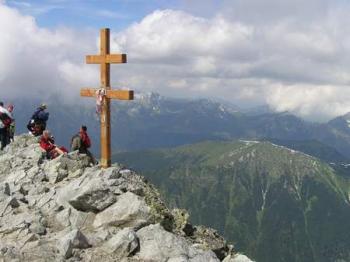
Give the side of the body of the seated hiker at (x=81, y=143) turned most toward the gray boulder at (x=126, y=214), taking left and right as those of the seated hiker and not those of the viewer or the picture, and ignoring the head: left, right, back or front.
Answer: right

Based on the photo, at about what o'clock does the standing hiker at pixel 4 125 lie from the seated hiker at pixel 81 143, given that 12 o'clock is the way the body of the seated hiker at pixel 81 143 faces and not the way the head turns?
the standing hiker at pixel 4 125 is roughly at 8 o'clock from the seated hiker at pixel 81 143.

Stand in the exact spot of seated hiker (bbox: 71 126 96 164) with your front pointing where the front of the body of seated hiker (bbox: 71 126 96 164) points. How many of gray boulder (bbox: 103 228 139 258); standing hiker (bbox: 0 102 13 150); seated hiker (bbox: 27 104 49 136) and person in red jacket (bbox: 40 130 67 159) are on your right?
1

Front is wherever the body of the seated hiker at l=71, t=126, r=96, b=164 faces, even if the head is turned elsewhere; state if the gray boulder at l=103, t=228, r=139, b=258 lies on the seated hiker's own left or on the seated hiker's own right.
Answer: on the seated hiker's own right

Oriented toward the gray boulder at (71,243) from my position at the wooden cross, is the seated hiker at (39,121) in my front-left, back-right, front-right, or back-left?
back-right

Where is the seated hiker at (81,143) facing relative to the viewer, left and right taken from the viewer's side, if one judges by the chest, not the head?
facing to the right of the viewer

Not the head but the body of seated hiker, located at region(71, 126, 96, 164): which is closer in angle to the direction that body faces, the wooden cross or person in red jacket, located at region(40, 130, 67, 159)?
the wooden cross
